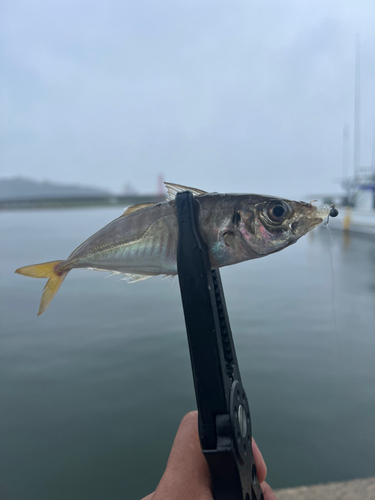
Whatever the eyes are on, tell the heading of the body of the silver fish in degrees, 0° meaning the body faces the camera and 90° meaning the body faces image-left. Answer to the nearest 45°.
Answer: approximately 270°
